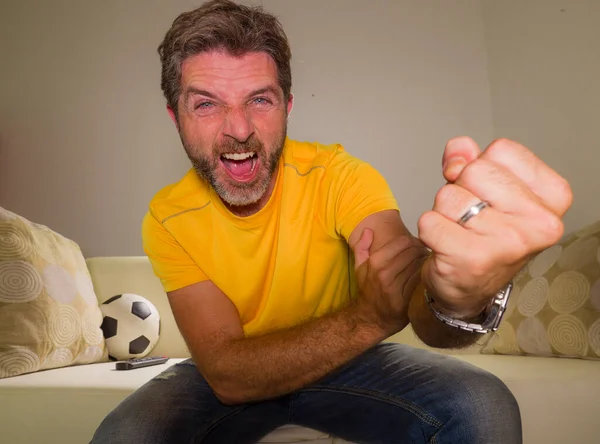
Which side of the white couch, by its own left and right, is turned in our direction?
front

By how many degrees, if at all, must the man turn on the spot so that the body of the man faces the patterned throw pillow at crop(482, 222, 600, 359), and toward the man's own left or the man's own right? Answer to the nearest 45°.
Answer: approximately 135° to the man's own left

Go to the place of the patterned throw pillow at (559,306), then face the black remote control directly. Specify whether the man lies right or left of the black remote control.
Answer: left

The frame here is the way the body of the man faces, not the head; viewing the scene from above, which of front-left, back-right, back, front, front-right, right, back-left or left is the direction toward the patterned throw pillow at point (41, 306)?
back-right

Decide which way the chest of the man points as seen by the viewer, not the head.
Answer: toward the camera
